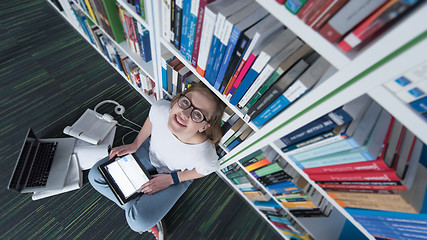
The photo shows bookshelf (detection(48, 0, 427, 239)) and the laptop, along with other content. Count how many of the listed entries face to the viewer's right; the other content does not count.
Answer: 1

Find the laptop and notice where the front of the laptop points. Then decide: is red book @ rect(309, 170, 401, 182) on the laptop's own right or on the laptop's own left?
on the laptop's own right

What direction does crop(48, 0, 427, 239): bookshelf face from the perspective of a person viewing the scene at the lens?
facing the viewer and to the left of the viewer

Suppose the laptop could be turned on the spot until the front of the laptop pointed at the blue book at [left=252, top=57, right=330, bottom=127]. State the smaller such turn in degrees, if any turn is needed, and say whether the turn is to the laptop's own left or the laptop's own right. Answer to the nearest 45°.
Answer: approximately 45° to the laptop's own right

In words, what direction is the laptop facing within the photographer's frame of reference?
facing to the right of the viewer

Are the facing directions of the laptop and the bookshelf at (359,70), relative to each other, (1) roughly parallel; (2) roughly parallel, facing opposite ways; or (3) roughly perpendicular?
roughly parallel, facing opposite ways
